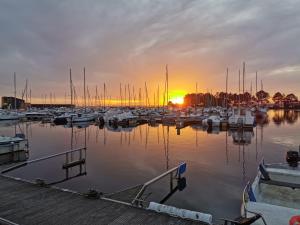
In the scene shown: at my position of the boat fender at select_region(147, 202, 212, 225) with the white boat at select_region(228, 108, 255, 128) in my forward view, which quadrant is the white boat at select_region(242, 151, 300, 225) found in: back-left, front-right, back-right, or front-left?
front-right

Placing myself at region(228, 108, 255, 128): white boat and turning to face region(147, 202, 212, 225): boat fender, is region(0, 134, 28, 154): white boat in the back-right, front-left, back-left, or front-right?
front-right

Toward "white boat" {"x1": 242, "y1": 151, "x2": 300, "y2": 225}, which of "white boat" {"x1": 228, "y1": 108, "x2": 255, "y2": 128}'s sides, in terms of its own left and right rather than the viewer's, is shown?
back

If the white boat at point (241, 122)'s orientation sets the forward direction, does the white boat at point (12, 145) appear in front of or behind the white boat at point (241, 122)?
behind

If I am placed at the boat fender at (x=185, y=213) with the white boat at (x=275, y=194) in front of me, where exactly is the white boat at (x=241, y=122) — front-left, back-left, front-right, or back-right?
front-left

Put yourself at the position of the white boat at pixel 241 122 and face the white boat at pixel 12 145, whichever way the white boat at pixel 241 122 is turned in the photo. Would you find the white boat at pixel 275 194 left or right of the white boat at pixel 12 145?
left

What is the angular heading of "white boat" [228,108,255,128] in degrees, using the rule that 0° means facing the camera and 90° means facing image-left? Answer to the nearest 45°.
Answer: approximately 180°

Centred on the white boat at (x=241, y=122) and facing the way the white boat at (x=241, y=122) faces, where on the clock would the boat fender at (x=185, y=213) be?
The boat fender is roughly at 6 o'clock from the white boat.
